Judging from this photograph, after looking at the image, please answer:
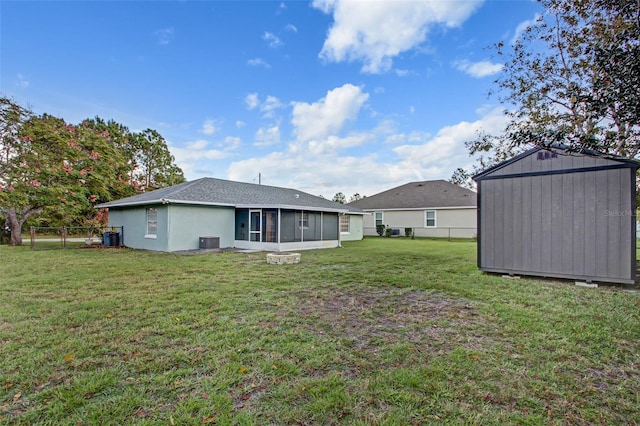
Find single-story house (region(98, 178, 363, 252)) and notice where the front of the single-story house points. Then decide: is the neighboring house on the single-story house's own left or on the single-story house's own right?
on the single-story house's own right

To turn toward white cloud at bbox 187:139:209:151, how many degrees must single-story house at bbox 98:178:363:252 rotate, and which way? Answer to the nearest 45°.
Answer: approximately 45° to its right

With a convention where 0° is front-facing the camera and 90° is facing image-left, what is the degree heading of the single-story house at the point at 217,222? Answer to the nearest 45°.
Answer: approximately 135°
